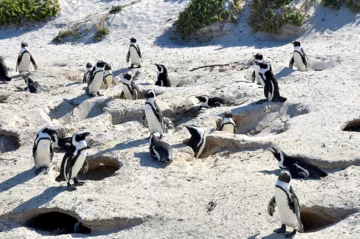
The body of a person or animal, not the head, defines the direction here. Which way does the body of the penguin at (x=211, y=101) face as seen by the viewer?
to the viewer's left

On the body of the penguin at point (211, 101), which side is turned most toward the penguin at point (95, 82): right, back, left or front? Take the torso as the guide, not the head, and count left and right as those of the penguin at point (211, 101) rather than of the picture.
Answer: front

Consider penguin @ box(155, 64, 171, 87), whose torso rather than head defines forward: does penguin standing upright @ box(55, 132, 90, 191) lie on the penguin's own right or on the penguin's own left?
on the penguin's own left

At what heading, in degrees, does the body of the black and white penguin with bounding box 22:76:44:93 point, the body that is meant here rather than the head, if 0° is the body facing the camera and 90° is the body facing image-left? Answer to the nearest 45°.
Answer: approximately 90°

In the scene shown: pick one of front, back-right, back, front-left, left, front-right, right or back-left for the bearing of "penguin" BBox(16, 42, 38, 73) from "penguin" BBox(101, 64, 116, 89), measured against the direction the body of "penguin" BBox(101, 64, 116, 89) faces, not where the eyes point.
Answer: back-right

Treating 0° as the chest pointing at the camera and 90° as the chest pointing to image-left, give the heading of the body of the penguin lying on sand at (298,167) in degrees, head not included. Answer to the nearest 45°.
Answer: approximately 90°

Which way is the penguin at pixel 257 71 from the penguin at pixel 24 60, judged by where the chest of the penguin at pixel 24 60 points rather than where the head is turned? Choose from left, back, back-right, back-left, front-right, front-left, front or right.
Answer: front-left

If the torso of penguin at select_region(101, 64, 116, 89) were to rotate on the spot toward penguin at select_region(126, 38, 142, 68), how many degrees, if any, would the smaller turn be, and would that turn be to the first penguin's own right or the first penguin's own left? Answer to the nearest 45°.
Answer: approximately 135° to the first penguin's own left

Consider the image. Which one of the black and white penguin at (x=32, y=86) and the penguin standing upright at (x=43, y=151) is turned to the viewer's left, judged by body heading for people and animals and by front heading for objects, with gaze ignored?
the black and white penguin

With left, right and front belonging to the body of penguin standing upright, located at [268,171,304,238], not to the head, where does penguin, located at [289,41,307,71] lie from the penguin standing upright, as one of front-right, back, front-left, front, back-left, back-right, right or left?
back-right
